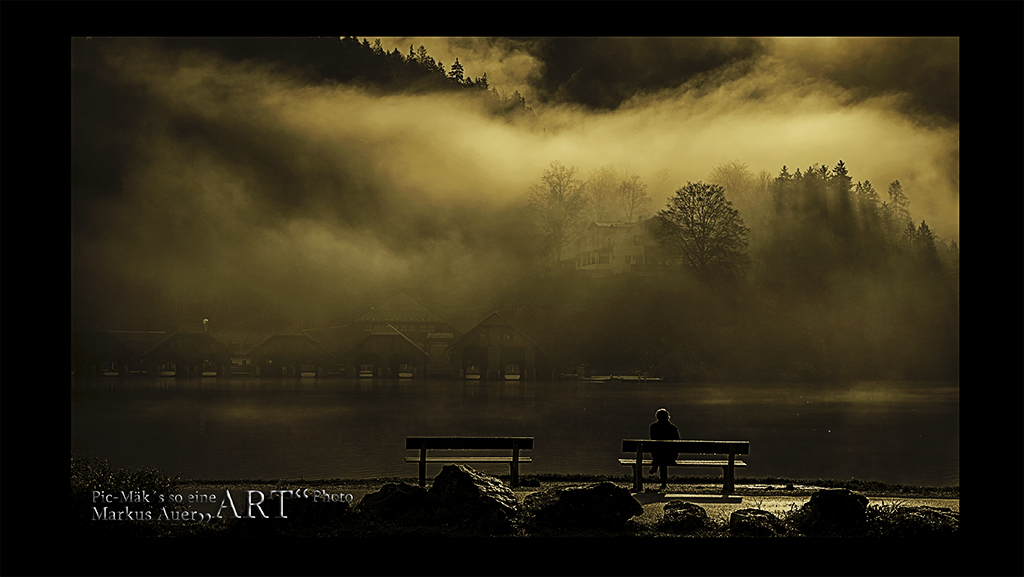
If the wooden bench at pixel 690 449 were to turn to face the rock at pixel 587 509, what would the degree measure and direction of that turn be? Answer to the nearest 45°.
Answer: approximately 180°

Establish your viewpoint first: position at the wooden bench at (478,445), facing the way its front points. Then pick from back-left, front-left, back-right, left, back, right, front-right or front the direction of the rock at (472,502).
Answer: back

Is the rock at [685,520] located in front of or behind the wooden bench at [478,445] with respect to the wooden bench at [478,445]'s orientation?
behind

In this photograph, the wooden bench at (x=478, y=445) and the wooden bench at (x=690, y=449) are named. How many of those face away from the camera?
2

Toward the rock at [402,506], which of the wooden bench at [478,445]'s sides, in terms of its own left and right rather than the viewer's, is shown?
back

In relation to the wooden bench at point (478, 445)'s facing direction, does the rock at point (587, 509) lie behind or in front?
behind

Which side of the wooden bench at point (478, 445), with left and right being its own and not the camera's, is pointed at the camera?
back

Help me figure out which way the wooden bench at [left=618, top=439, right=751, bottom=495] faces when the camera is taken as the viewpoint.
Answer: facing away from the viewer
